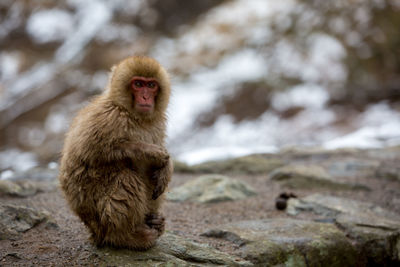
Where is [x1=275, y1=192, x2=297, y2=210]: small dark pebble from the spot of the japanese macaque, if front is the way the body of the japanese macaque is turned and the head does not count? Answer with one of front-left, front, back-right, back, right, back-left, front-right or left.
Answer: left

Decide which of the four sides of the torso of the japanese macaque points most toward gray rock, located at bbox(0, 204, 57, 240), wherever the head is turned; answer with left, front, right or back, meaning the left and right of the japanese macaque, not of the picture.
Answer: back

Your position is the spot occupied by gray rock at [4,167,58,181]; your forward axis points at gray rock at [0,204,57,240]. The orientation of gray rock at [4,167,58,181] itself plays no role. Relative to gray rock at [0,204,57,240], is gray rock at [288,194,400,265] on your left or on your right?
left

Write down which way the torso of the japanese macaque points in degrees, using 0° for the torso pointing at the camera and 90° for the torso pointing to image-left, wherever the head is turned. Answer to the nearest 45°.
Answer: approximately 315°

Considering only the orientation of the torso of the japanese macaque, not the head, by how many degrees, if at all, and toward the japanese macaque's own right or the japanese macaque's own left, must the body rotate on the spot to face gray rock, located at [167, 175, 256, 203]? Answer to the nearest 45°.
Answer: approximately 90° to the japanese macaque's own left

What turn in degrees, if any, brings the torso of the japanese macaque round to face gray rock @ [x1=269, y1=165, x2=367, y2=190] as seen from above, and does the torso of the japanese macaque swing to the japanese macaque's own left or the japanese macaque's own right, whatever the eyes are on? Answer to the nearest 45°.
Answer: approximately 90° to the japanese macaque's own left

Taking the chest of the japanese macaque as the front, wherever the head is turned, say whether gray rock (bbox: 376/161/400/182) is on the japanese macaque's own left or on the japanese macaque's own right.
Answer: on the japanese macaque's own left

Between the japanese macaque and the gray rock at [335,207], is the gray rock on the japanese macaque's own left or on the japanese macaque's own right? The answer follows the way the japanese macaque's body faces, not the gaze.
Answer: on the japanese macaque's own left

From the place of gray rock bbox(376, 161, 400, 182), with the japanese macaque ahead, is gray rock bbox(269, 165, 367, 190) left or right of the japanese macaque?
right
